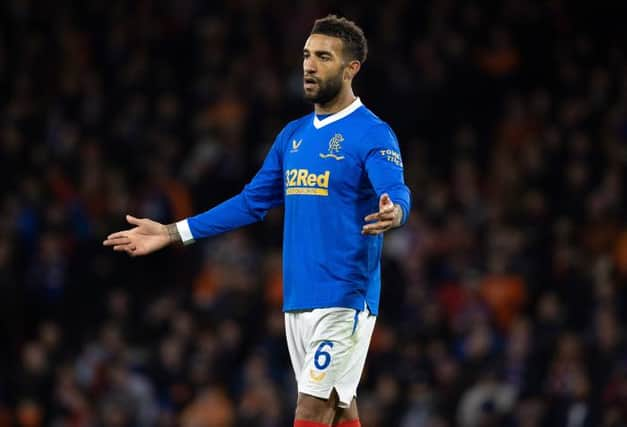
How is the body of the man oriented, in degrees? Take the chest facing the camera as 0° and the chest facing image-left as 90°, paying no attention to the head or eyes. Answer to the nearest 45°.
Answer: approximately 45°
